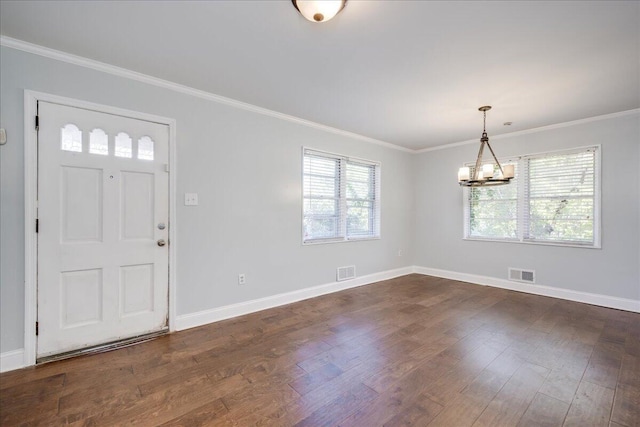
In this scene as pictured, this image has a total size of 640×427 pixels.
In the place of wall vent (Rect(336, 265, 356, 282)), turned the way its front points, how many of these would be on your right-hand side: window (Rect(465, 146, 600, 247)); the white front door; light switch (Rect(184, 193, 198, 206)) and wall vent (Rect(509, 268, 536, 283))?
2

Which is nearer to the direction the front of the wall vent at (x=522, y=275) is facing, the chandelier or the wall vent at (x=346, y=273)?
the chandelier

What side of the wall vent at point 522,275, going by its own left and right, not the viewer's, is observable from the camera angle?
front

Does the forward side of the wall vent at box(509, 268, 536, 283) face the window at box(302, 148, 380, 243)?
no

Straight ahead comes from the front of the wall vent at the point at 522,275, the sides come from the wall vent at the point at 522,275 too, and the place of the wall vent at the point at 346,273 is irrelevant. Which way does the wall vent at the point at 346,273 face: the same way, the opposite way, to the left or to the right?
to the left

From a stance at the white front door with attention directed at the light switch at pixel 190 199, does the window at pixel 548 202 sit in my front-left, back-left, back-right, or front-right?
front-right

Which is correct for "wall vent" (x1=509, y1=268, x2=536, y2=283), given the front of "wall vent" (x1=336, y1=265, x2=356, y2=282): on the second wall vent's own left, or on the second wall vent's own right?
on the second wall vent's own left

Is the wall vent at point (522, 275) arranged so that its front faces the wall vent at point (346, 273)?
no

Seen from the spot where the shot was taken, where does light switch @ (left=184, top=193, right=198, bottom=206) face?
facing the viewer

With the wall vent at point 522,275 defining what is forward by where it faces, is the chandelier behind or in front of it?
in front

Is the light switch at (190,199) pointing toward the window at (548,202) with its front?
no

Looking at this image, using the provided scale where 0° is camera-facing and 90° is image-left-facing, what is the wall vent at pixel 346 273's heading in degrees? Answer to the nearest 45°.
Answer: approximately 315°

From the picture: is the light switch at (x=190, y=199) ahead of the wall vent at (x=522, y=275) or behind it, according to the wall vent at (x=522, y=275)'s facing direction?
ahead

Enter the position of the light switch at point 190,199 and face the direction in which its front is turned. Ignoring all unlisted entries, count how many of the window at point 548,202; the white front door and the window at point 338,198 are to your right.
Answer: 1

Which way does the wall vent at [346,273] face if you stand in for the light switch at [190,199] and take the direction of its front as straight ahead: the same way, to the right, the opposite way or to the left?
the same way

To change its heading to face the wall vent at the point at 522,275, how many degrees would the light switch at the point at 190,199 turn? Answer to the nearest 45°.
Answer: approximately 90° to its left

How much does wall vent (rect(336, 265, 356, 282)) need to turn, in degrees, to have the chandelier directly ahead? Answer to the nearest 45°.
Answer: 0° — it already faces it
